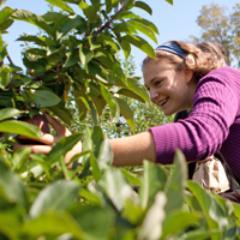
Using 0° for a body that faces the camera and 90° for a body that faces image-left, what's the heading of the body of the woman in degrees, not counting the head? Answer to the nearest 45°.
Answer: approximately 90°
